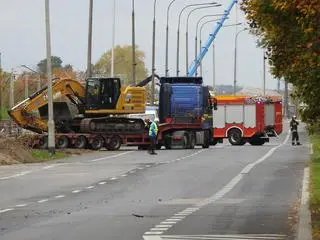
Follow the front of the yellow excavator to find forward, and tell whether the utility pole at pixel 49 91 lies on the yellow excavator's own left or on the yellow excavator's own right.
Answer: on the yellow excavator's own left

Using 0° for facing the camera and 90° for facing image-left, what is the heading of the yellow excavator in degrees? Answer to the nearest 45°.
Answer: approximately 90°
